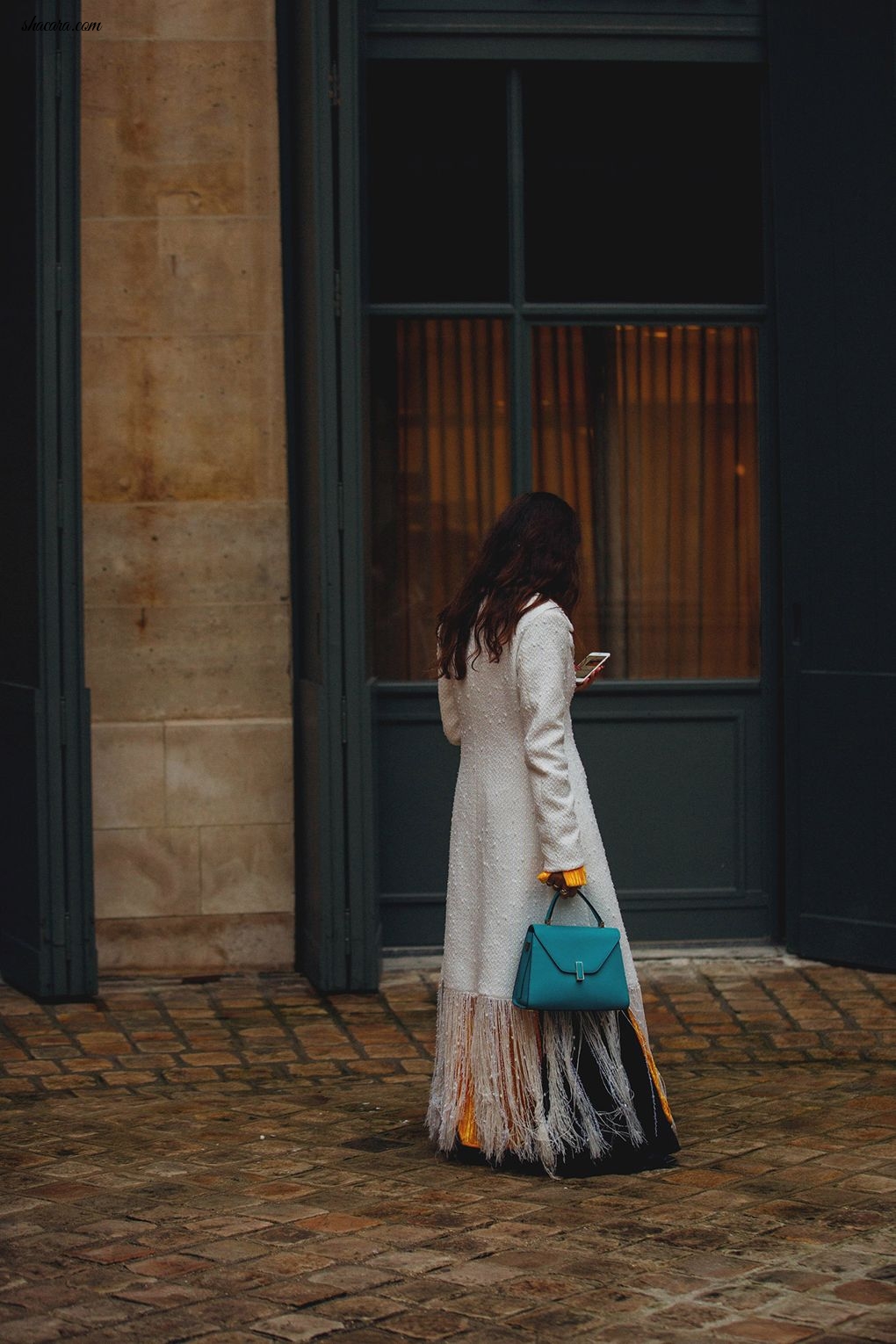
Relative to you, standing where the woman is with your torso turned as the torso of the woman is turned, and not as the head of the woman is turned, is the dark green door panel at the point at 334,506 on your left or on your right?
on your left

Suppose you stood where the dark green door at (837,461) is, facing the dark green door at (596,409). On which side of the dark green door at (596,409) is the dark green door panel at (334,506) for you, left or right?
left

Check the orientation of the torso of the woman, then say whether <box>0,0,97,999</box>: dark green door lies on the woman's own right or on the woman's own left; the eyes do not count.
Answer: on the woman's own left

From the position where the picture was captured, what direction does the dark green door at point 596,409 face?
facing the viewer

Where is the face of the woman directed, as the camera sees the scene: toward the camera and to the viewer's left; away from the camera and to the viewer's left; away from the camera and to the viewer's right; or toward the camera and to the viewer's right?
away from the camera and to the viewer's right

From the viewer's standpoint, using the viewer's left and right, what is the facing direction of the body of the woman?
facing away from the viewer and to the right of the viewer

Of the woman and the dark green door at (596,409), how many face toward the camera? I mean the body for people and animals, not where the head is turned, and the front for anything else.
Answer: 1

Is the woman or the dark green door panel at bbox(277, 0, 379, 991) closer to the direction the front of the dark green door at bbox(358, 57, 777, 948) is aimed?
the woman

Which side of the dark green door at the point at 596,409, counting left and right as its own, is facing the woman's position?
front

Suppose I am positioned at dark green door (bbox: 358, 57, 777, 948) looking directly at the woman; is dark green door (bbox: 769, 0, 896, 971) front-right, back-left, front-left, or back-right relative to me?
front-left

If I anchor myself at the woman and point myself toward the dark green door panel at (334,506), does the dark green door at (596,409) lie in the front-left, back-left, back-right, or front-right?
front-right
